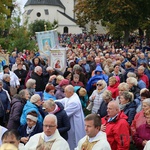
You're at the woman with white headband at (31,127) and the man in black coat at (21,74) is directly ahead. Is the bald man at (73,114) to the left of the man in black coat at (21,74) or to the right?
right

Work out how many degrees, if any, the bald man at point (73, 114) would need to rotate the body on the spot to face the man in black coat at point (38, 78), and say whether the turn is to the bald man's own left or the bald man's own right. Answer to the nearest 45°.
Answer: approximately 90° to the bald man's own right

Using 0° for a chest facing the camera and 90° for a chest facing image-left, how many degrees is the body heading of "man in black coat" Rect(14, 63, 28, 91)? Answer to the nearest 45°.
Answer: approximately 0°
